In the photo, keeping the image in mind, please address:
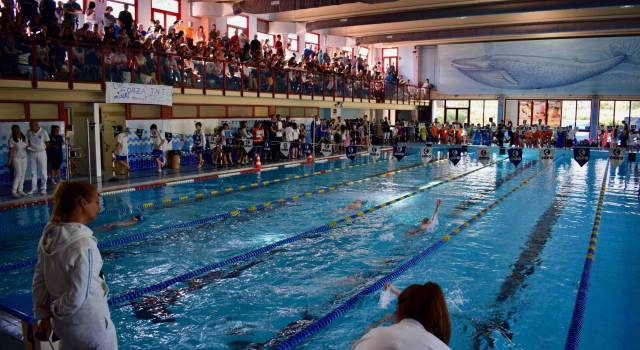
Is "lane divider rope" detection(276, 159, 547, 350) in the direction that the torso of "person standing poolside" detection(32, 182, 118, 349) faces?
yes

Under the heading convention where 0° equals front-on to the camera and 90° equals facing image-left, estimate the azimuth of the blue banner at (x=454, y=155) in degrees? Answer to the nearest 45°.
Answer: approximately 0°

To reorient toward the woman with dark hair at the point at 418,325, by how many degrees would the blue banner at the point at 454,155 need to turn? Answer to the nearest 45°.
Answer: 0° — it already faces them

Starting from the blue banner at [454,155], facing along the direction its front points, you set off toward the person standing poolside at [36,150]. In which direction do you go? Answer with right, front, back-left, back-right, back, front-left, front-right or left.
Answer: front-right

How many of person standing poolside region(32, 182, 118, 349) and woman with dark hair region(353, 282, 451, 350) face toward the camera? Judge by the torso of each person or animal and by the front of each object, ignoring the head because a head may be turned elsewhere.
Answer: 0

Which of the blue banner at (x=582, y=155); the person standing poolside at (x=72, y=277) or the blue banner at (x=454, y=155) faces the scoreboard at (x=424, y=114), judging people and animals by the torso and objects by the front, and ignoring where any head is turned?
the person standing poolside

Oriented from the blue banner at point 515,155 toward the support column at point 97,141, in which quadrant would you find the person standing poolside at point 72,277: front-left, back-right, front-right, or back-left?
front-left

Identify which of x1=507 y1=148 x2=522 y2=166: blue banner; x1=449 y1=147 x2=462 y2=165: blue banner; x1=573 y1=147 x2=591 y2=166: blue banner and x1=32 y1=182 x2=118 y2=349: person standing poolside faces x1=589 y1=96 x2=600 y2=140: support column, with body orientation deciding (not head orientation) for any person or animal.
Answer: the person standing poolside

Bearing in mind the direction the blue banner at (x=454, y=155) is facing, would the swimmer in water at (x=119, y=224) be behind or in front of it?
in front

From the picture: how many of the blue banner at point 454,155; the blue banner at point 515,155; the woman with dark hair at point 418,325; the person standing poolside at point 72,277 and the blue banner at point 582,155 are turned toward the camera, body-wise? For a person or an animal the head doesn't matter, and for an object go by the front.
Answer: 3

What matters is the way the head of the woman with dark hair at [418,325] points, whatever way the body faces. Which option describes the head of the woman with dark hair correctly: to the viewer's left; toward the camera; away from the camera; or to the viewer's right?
away from the camera

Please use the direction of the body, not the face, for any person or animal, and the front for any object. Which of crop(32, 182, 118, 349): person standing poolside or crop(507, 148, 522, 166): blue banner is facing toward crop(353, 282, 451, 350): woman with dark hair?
the blue banner

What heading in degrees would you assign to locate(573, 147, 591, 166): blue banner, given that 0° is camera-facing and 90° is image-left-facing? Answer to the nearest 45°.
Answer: approximately 0°

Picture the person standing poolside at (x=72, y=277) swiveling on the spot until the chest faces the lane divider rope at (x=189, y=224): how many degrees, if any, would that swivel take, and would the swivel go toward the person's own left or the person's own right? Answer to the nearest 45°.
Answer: approximately 45° to the person's own left

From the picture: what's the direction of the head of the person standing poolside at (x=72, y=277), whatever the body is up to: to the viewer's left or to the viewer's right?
to the viewer's right
